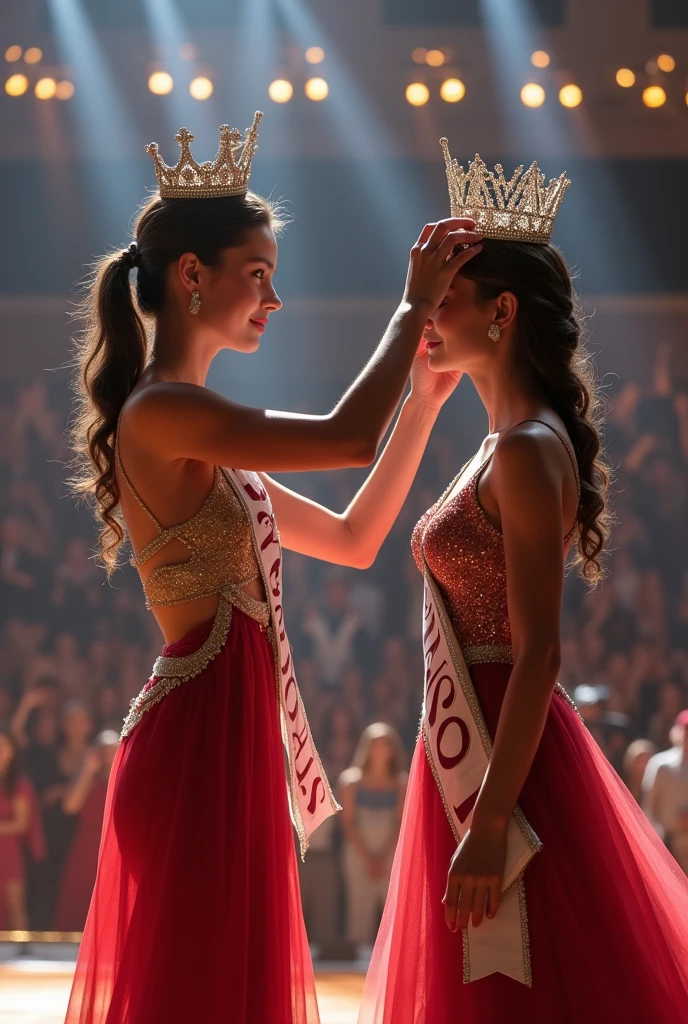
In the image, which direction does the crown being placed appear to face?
to the viewer's left

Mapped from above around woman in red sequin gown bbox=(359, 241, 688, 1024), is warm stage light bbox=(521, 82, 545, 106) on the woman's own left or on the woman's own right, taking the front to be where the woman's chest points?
on the woman's own right

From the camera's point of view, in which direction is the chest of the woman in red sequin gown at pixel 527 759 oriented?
to the viewer's left

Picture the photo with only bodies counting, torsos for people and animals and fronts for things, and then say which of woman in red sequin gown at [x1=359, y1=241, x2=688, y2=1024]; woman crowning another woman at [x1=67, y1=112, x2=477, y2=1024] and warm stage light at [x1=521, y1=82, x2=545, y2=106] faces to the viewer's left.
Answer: woman in red sequin gown at [x1=359, y1=241, x2=688, y2=1024]

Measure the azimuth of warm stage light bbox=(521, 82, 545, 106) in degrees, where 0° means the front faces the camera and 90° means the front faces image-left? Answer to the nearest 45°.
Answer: approximately 0°

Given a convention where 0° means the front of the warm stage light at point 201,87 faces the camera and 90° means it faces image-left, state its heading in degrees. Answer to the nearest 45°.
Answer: approximately 0°

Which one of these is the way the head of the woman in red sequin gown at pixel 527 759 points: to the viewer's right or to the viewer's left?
to the viewer's left

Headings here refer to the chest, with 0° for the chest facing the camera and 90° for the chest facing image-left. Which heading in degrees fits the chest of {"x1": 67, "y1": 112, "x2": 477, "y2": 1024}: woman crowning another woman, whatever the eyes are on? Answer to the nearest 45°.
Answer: approximately 270°
